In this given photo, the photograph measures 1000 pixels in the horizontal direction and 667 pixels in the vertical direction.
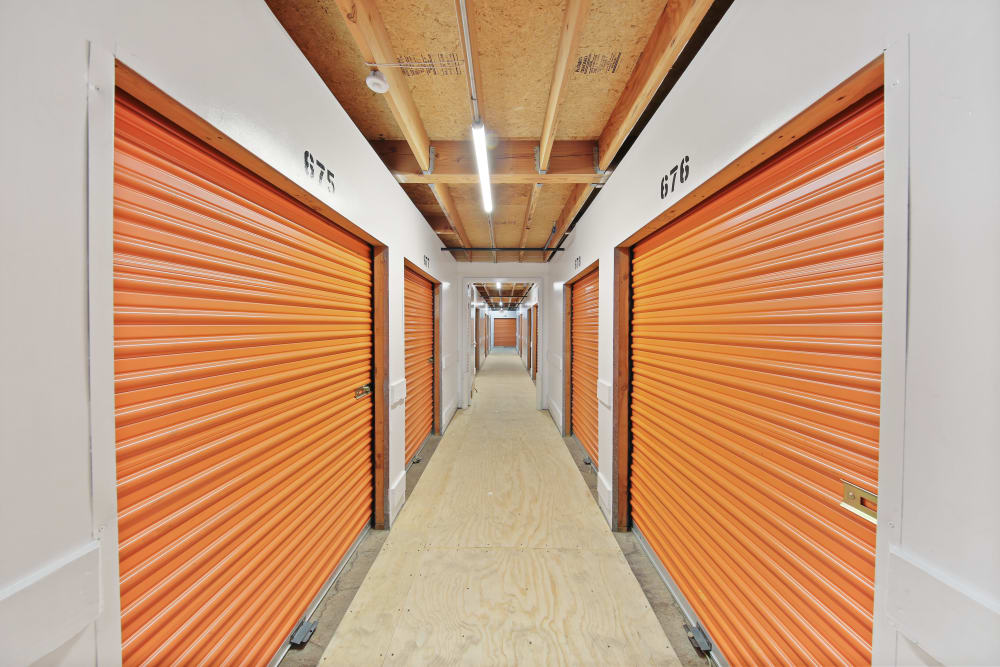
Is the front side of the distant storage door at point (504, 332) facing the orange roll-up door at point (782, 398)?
yes

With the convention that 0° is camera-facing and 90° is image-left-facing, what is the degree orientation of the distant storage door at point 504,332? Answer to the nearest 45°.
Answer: approximately 0°

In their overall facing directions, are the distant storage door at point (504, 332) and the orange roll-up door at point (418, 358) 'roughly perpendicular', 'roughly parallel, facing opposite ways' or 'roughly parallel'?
roughly perpendicular

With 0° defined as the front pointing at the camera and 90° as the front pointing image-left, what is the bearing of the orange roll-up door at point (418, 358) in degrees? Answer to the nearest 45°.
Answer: approximately 270°

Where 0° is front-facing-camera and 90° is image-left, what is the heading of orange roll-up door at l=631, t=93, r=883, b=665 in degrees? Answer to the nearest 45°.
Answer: approximately 45°

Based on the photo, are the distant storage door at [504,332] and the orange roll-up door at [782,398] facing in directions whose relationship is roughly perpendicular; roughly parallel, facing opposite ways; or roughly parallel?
roughly perpendicular

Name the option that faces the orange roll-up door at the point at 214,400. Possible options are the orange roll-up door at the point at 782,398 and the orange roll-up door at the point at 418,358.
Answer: the orange roll-up door at the point at 782,398

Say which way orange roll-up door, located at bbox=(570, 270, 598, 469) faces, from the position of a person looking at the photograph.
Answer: facing to the left of the viewer

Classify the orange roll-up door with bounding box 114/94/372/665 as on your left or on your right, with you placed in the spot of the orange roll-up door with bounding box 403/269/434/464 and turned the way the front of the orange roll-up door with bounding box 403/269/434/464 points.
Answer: on your right

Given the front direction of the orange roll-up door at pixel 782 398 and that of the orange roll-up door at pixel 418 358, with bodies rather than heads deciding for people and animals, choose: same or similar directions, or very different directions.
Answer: very different directions
